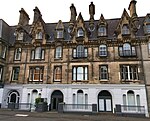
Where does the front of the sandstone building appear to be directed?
toward the camera
